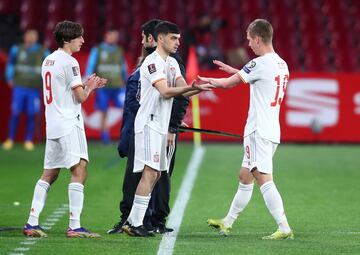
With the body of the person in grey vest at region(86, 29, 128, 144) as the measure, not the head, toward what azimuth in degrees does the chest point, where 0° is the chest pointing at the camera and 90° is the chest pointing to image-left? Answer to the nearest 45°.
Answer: approximately 0°

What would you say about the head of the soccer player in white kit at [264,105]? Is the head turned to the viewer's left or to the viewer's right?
to the viewer's left

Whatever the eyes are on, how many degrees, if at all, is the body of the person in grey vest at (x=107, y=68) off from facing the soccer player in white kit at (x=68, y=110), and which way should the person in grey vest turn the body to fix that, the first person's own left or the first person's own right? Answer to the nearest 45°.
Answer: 0° — they already face them

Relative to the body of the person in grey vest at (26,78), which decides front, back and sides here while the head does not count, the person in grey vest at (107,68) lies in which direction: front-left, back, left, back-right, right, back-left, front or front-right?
left

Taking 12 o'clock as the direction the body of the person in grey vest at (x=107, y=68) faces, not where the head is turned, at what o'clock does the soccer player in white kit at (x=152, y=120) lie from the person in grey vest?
The soccer player in white kit is roughly at 12 o'clock from the person in grey vest.

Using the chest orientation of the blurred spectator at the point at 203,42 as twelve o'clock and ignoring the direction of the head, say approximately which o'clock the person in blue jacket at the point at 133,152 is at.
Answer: The person in blue jacket is roughly at 12 o'clock from the blurred spectator.

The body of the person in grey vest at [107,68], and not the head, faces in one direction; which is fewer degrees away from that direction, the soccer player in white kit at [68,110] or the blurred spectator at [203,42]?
the soccer player in white kit

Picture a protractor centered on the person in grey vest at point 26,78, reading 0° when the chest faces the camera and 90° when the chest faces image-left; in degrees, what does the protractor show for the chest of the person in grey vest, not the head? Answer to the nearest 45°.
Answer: approximately 0°

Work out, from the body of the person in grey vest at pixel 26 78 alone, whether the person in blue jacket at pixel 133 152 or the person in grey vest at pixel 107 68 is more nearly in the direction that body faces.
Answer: the person in blue jacket

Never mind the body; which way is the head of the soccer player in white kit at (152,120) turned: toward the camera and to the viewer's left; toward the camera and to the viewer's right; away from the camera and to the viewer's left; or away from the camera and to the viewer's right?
toward the camera and to the viewer's right
